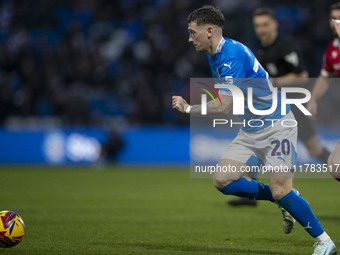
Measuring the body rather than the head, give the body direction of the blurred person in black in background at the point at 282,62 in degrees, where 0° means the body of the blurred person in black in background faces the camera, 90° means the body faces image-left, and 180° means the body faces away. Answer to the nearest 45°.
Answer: approximately 45°

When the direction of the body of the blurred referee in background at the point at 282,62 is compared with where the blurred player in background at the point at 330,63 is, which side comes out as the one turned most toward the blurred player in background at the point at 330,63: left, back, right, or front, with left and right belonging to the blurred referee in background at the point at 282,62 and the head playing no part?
left
